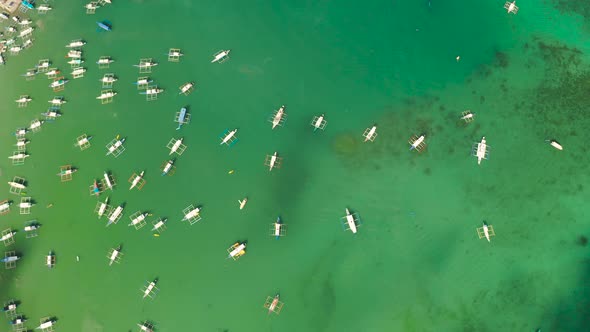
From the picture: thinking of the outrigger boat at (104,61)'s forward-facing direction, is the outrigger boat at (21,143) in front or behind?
behind

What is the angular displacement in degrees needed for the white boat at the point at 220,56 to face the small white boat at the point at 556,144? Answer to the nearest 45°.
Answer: approximately 90° to its right

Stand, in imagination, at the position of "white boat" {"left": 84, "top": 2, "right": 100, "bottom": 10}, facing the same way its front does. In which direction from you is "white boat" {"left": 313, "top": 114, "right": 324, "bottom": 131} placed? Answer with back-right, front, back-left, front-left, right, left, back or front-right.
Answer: front-right

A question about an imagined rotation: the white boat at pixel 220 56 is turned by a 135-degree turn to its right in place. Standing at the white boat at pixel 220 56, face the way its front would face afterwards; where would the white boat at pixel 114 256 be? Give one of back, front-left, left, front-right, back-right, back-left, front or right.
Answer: back

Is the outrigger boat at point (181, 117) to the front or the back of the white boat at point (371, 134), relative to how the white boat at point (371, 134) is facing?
to the back

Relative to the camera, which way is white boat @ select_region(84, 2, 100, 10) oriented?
to the viewer's right

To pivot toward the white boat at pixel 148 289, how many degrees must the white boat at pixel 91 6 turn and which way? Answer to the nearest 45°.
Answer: approximately 90° to its right

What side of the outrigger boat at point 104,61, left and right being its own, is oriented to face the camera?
right

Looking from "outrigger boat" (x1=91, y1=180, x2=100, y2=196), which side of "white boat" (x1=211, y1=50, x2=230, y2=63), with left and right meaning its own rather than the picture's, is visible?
front

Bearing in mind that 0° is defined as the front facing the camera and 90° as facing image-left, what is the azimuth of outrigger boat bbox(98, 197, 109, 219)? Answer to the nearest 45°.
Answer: approximately 225°
